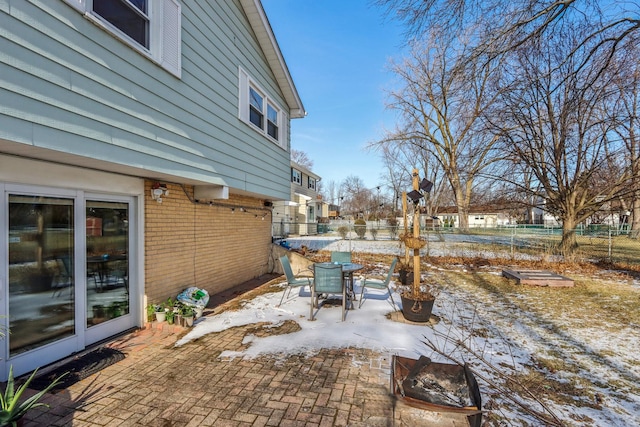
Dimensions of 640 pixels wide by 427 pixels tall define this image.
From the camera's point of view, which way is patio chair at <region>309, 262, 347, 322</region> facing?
away from the camera

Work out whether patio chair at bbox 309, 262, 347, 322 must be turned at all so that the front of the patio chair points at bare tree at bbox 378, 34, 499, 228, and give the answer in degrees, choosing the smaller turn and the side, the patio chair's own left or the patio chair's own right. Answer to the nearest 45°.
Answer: approximately 45° to the patio chair's own right

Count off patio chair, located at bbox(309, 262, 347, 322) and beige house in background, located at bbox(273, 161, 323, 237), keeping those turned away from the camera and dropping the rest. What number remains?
1

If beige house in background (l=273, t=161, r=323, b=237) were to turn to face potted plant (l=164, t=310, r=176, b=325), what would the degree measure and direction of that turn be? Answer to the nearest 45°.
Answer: approximately 45° to its right

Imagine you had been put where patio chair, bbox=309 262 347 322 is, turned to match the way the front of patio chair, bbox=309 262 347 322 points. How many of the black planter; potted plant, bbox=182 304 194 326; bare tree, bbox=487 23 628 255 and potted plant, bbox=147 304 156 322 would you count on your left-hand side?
2

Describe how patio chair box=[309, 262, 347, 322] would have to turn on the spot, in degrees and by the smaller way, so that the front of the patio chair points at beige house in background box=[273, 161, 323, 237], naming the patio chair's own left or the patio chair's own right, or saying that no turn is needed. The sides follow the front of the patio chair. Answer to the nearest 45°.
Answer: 0° — it already faces it

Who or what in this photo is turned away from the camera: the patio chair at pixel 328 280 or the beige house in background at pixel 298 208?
the patio chair

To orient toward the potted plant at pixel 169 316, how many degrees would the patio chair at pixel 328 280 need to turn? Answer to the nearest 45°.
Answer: approximately 90° to its left

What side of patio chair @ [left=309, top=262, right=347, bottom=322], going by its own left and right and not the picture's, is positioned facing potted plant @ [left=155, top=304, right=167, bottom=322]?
left

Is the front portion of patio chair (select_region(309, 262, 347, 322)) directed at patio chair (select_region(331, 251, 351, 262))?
yes

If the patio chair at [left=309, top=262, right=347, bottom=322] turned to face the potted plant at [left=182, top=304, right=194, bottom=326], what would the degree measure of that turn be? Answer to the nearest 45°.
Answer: approximately 90° to its left

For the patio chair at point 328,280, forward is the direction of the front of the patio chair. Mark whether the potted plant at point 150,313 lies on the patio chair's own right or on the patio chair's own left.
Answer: on the patio chair's own left

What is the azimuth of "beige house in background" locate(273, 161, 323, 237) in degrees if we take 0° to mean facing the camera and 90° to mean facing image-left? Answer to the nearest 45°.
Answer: approximately 315°
